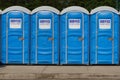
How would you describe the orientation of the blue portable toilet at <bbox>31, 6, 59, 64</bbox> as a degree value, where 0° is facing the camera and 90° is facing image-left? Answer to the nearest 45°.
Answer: approximately 0°

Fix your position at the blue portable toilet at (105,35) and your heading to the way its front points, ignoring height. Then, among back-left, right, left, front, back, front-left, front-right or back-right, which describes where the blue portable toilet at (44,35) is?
right

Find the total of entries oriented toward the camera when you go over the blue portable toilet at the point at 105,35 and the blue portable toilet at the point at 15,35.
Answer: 2

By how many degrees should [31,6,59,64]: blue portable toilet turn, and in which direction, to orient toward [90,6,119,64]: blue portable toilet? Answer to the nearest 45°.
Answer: approximately 90° to its left

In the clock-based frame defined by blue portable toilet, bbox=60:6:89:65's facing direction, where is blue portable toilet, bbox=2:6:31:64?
blue portable toilet, bbox=2:6:31:64 is roughly at 3 o'clock from blue portable toilet, bbox=60:6:89:65.

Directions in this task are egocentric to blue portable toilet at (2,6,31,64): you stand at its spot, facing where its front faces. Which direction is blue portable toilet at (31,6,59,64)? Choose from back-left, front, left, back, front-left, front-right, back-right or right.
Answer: left

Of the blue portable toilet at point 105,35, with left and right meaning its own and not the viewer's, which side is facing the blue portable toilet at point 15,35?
right

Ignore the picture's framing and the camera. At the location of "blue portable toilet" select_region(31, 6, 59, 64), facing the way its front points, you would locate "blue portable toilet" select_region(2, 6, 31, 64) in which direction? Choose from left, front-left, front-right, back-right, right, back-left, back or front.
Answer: right
